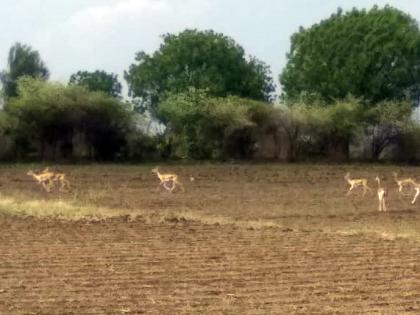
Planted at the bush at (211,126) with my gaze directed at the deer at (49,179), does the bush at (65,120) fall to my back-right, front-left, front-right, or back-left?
front-right

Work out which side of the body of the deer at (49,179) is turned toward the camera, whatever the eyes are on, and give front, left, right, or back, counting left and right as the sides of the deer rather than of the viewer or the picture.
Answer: left

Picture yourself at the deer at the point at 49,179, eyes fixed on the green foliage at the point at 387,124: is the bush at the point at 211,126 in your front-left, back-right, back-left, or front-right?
front-left

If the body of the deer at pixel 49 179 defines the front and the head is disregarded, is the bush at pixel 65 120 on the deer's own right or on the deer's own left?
on the deer's own right

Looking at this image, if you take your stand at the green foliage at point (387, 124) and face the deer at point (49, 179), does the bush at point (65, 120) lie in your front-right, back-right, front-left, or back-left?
front-right

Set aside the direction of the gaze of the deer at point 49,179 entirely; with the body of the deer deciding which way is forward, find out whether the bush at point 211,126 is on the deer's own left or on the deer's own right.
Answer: on the deer's own right

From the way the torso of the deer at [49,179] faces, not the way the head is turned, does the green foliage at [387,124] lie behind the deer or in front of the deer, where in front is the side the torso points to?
behind
